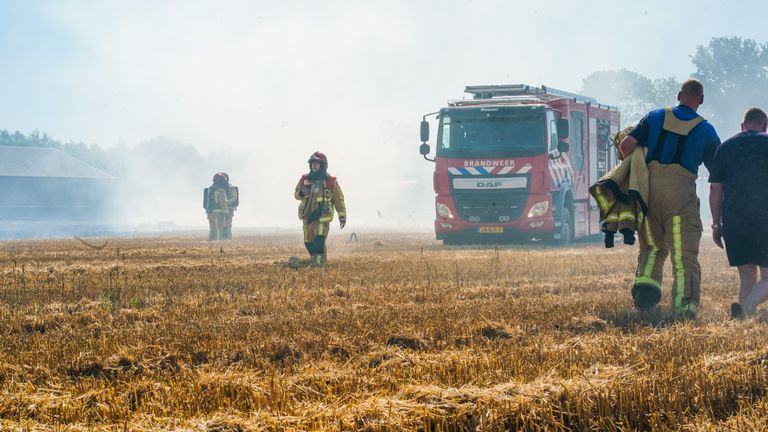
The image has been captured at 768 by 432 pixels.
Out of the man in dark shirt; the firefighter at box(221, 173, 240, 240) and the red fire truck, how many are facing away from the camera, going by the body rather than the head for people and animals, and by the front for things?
1

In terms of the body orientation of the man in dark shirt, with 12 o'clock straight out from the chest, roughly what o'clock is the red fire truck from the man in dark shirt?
The red fire truck is roughly at 11 o'clock from the man in dark shirt.

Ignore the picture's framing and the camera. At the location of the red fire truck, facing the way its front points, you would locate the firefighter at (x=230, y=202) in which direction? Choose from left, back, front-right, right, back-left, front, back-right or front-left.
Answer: back-right

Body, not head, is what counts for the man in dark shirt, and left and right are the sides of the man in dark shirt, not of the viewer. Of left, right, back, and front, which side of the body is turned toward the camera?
back

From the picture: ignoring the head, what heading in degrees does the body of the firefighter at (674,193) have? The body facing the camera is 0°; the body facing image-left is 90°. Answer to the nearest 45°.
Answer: approximately 180°

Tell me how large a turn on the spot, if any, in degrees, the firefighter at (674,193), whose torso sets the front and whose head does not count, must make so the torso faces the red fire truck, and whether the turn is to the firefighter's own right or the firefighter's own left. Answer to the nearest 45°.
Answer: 0° — they already face it

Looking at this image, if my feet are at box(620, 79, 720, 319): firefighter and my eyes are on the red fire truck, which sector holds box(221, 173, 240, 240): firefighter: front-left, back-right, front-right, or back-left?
front-left

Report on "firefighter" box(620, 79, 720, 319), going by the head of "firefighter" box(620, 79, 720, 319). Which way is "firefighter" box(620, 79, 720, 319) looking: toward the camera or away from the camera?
away from the camera

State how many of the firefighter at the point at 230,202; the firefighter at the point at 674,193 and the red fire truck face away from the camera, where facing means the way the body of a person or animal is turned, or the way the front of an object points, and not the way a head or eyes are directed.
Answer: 1

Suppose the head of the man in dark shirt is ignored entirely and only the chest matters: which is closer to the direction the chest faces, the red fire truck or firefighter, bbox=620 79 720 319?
the red fire truck

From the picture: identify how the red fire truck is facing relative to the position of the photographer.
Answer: facing the viewer

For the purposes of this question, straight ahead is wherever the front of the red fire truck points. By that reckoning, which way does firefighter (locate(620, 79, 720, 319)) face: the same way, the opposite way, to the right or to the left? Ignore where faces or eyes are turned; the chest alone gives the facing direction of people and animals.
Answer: the opposite way
